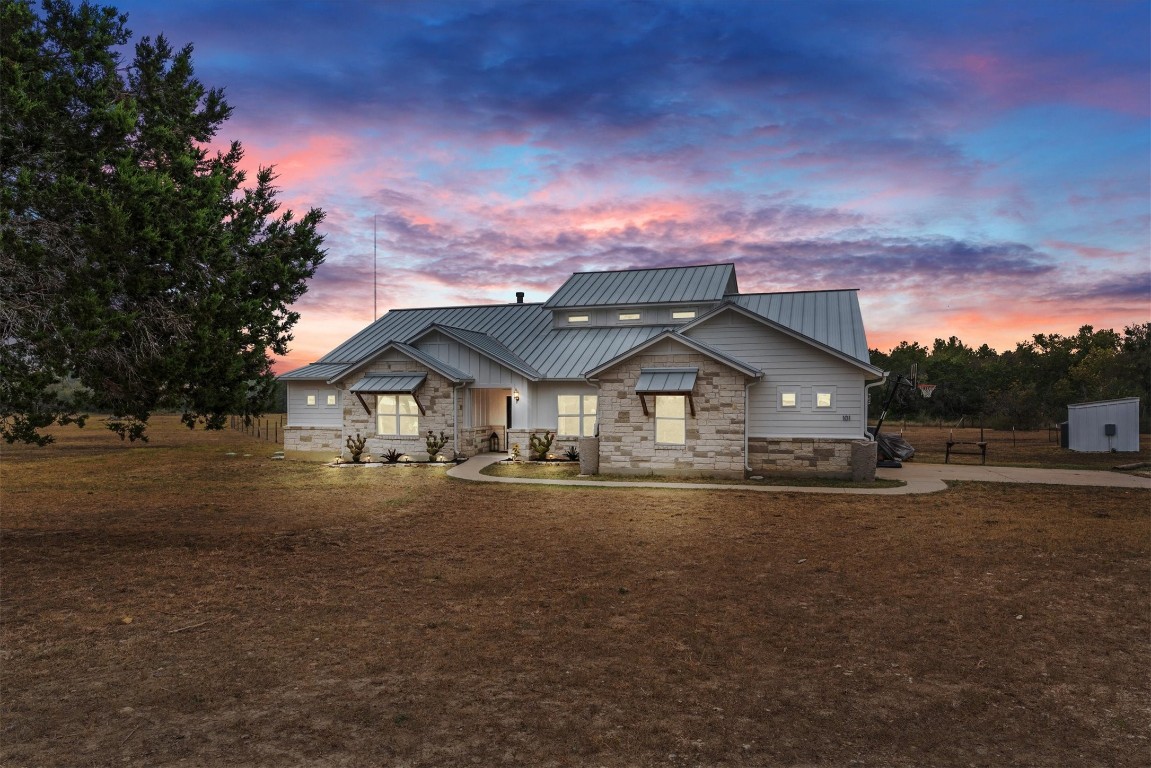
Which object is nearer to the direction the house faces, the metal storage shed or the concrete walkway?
the concrete walkway

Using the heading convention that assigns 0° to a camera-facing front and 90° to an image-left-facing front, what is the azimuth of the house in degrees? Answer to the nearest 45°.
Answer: approximately 0°

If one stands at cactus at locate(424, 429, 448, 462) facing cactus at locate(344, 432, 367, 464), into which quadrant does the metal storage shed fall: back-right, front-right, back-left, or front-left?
back-right

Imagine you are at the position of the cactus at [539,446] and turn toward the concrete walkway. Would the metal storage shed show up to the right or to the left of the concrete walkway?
left

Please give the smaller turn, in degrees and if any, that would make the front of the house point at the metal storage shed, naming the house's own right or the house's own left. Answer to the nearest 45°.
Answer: approximately 90° to the house's own left
